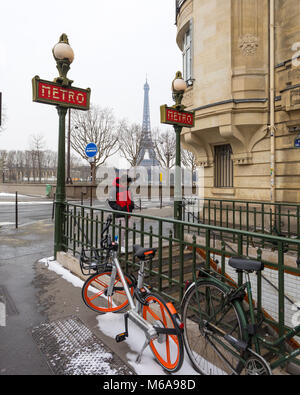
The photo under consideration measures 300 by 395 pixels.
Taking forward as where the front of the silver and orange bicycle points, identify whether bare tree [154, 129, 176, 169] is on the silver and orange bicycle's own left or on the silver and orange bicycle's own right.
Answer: on the silver and orange bicycle's own right

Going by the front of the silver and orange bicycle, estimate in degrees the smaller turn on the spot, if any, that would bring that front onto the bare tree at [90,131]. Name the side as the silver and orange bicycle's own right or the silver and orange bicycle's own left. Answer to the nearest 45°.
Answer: approximately 45° to the silver and orange bicycle's own right

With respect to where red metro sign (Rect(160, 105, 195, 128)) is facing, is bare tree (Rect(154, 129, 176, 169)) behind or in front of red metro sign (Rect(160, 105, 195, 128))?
behind

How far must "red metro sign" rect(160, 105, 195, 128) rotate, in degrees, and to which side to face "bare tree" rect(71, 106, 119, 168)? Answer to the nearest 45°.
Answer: approximately 135° to its left

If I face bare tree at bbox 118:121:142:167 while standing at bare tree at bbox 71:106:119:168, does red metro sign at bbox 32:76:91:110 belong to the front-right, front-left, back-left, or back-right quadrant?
back-right

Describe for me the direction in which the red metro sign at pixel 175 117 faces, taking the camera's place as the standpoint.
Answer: facing the viewer and to the right of the viewer

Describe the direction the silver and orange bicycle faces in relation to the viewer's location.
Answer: facing away from the viewer and to the left of the viewer

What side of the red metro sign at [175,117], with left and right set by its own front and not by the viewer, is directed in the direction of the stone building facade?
left

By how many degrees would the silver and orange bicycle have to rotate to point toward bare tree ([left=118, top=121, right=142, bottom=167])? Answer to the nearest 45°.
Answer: approximately 45° to its right

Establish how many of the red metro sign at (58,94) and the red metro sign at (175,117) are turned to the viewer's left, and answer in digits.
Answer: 0

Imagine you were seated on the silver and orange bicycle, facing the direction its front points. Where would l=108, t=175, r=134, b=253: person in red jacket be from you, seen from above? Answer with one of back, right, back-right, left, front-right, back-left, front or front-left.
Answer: front-right
